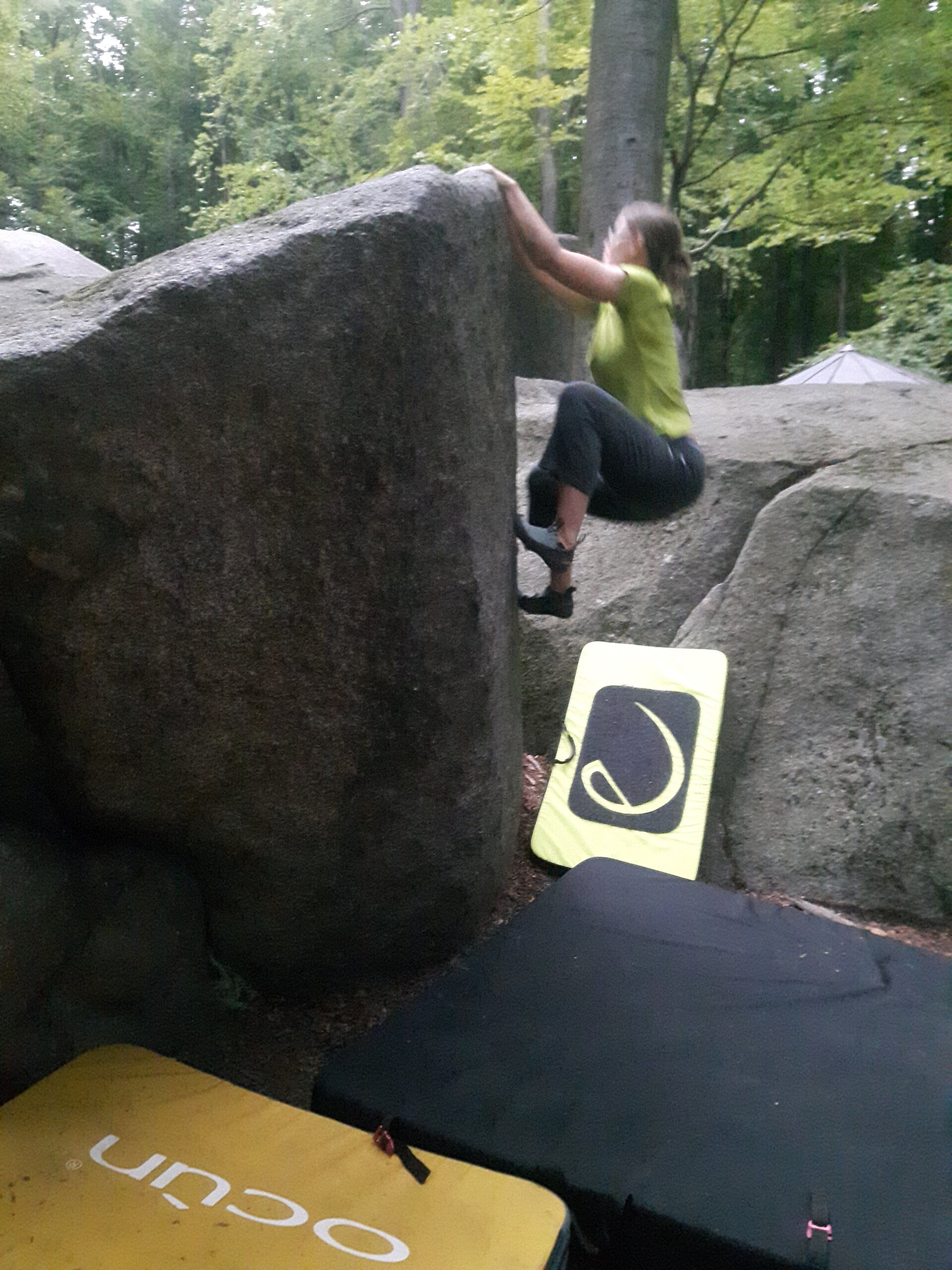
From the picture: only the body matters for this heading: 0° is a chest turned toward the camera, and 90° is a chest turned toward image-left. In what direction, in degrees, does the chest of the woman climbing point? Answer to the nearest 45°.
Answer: approximately 90°

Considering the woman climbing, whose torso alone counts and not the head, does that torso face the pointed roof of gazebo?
no

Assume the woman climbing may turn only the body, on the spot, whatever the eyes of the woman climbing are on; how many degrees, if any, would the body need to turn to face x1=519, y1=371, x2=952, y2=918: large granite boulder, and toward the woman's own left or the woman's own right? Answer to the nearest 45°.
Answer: approximately 135° to the woman's own right

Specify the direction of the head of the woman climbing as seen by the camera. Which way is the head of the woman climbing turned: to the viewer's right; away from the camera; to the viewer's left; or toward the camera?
to the viewer's left

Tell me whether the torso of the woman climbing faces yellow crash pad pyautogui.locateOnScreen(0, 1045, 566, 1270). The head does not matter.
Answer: no
